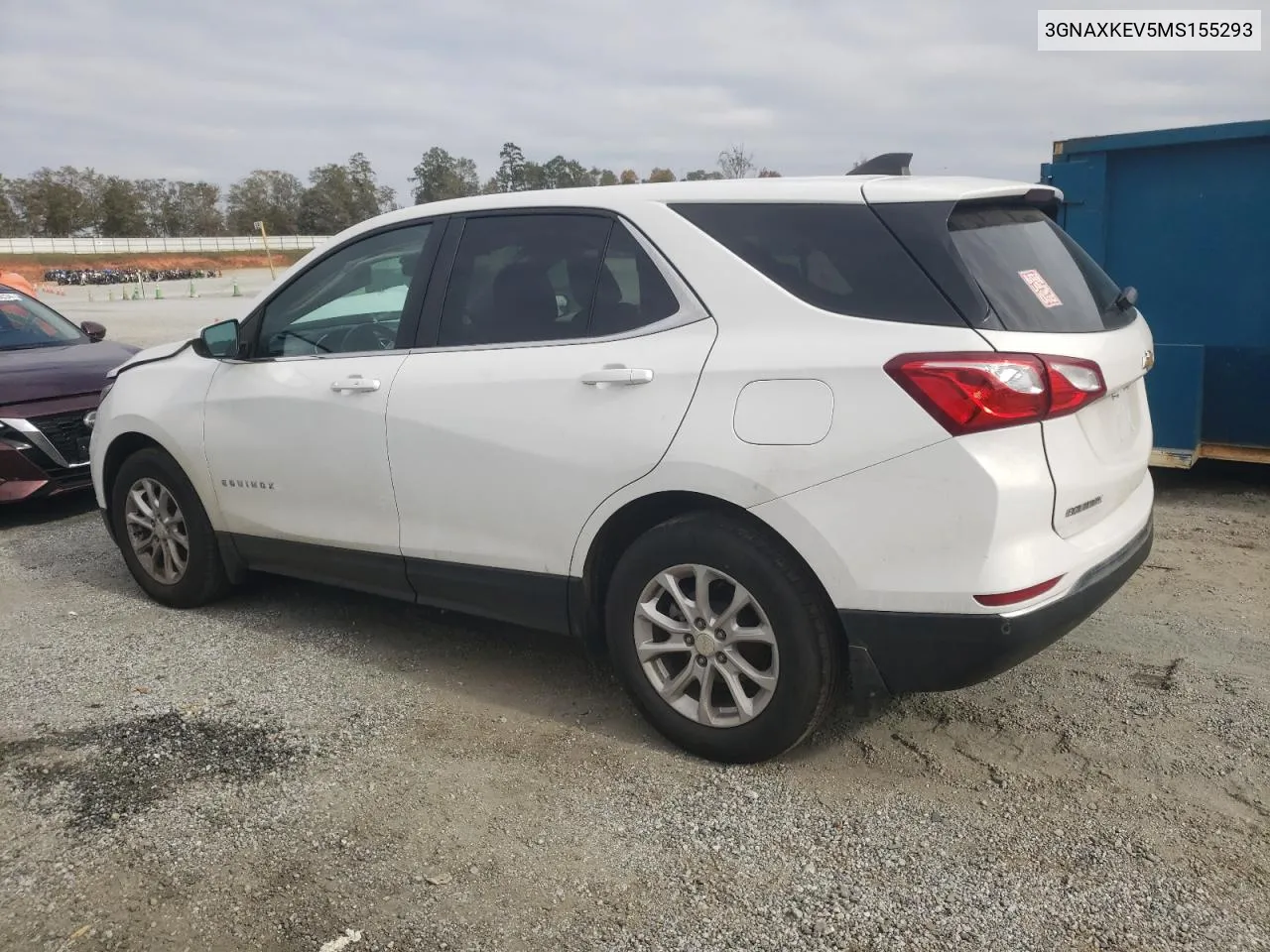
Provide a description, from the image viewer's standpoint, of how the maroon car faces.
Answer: facing the viewer and to the right of the viewer

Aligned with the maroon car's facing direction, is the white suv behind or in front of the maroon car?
in front

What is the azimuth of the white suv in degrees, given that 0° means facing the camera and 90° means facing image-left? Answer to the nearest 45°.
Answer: approximately 135°

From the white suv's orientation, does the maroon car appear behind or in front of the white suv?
in front

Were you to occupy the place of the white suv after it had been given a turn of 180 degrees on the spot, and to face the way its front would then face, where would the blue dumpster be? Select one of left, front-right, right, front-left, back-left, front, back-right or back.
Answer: left

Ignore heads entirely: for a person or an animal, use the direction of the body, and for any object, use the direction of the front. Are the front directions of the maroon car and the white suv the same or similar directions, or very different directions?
very different directions
